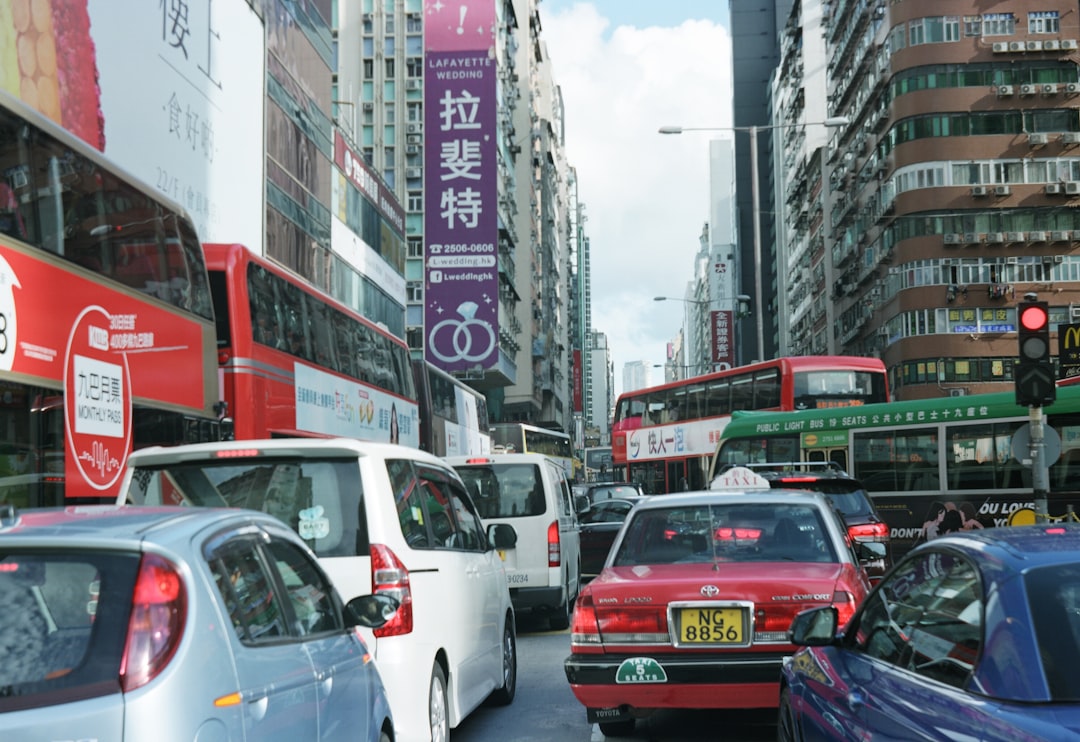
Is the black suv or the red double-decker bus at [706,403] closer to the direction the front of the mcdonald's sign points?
the black suv

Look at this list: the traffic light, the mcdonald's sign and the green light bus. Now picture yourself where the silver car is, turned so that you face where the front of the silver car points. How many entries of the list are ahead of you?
3

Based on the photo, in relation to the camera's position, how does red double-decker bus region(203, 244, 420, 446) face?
facing away from the viewer and to the right of the viewer

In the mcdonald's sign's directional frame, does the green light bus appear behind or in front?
in front

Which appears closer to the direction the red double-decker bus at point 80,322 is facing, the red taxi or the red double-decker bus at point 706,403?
the red double-decker bus

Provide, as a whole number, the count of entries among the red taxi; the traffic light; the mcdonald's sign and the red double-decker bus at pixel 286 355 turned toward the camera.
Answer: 2

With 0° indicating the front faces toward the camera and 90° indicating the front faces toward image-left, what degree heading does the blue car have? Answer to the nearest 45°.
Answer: approximately 135°

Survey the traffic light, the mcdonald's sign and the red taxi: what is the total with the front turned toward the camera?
2

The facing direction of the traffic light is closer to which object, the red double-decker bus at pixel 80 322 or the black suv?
the red double-decker bus

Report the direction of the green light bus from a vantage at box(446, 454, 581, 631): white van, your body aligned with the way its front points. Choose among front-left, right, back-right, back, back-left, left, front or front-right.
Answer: front-right

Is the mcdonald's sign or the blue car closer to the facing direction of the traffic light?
the blue car

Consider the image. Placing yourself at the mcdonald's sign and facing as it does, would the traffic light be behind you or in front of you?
in front

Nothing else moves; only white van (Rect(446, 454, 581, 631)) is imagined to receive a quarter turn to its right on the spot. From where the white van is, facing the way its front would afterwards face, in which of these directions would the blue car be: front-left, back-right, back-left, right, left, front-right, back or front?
right

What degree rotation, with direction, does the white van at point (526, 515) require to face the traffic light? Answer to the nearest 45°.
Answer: approximately 90° to its right

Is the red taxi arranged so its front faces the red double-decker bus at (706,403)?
yes

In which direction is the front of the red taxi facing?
away from the camera

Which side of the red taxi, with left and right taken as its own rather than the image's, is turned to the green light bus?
front
